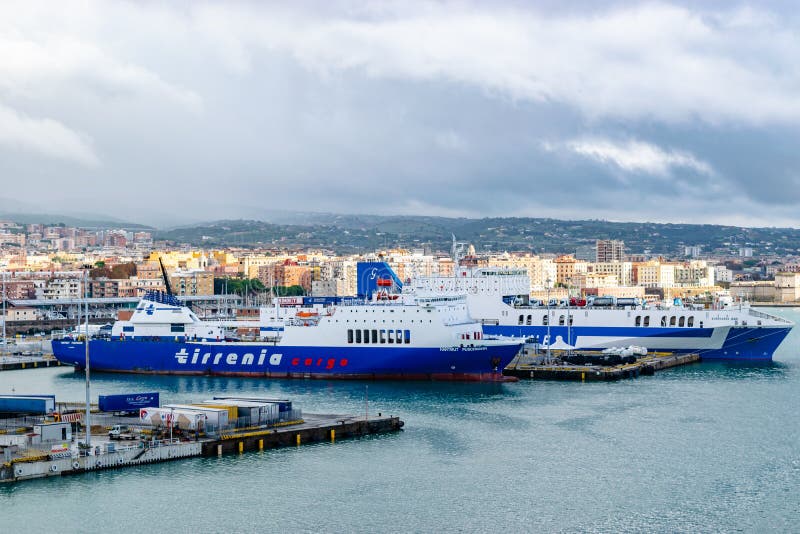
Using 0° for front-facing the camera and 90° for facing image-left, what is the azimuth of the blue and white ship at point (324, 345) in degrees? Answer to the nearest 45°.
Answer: approximately 270°

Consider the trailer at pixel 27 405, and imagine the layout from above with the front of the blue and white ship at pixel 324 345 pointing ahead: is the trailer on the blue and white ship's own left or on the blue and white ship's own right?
on the blue and white ship's own right

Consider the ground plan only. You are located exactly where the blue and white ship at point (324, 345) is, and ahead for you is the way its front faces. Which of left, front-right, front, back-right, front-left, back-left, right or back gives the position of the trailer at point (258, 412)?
right

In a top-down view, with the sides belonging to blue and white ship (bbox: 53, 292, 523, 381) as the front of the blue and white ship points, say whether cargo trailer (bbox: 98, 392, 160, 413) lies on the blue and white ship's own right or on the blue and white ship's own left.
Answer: on the blue and white ship's own right

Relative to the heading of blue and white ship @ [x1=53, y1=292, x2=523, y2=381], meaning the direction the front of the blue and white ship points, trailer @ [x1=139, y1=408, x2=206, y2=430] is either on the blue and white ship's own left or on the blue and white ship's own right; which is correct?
on the blue and white ship's own right
